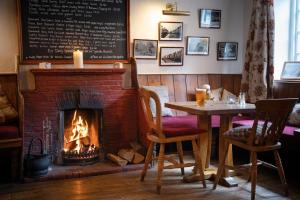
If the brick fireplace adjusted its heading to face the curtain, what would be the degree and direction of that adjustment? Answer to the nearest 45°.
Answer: approximately 90° to its left

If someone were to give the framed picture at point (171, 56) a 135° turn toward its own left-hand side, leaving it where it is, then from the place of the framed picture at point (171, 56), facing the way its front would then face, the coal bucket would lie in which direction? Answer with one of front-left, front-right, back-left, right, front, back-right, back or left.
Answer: back

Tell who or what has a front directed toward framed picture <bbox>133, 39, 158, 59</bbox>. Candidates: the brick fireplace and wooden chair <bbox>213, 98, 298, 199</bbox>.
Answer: the wooden chair

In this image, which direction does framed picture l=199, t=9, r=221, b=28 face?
toward the camera

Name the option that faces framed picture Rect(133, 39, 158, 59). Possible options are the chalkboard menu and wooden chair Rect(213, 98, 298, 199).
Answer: the wooden chair

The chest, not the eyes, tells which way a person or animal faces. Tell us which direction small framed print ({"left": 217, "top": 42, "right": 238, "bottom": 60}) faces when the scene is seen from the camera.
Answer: facing the viewer

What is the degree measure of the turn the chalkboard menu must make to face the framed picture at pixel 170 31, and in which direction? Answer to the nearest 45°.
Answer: approximately 90° to its left

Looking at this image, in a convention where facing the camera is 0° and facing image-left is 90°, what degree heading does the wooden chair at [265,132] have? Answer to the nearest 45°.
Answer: approximately 135°

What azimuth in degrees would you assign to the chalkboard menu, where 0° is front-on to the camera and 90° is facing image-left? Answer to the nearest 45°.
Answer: approximately 0°

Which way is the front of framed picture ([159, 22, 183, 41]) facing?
toward the camera

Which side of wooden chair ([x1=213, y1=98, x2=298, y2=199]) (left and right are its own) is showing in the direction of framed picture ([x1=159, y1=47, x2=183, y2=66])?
front
